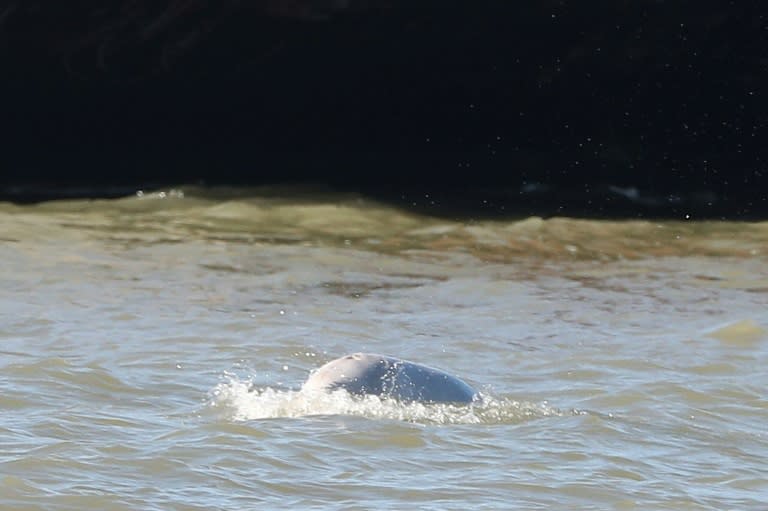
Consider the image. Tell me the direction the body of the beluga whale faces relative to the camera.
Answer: to the viewer's left
